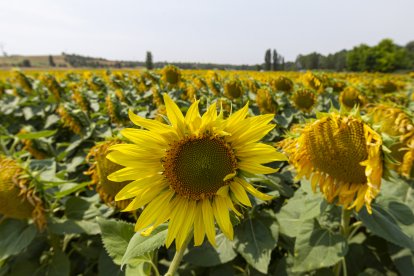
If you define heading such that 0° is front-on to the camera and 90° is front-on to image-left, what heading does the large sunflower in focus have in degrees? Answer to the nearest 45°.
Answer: approximately 0°

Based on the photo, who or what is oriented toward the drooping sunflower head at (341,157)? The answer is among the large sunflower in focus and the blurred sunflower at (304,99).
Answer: the blurred sunflower

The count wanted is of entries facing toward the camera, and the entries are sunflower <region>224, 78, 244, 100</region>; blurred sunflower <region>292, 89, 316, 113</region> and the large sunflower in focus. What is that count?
3

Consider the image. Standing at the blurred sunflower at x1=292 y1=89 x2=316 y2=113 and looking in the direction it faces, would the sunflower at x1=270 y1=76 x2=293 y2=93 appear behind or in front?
behind

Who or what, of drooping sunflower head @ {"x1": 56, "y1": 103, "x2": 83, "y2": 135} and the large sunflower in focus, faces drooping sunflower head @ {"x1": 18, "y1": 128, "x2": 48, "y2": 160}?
drooping sunflower head @ {"x1": 56, "y1": 103, "x2": 83, "y2": 135}

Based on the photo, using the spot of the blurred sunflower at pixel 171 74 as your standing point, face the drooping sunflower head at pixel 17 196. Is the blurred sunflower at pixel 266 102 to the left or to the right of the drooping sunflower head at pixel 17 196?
left

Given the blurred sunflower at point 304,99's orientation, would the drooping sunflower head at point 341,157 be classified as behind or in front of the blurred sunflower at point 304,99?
in front

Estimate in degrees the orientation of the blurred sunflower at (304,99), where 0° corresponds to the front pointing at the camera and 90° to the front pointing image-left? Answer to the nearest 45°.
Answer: approximately 0°
